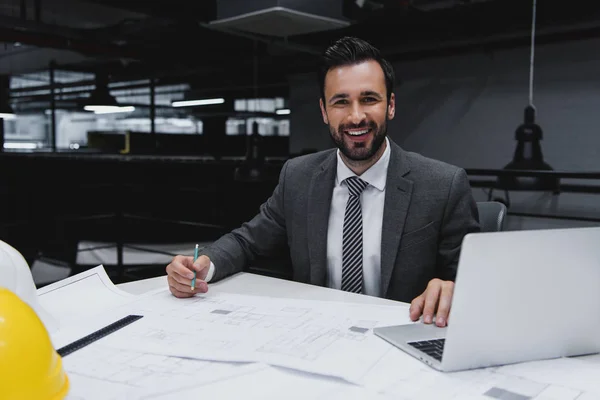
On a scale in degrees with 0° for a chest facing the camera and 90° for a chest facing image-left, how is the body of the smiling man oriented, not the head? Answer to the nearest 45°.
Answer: approximately 0°

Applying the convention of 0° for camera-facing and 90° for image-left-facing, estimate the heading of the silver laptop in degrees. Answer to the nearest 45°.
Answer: approximately 135°
